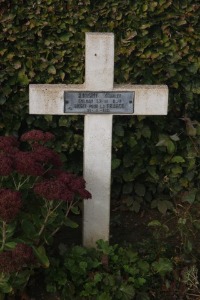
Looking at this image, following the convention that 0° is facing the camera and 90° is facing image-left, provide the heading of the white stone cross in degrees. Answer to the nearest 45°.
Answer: approximately 0°
